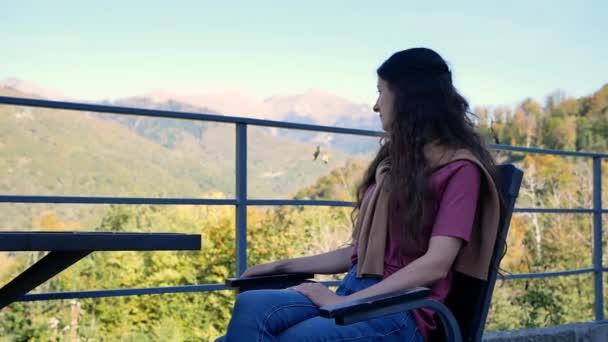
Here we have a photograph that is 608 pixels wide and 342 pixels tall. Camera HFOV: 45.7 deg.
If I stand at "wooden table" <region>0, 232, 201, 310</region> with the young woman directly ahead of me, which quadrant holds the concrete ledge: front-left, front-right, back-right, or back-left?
front-left

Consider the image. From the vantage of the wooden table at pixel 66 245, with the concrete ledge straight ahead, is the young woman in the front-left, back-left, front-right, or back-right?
front-right

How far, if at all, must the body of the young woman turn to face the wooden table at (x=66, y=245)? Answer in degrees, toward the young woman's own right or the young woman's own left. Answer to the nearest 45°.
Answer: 0° — they already face it

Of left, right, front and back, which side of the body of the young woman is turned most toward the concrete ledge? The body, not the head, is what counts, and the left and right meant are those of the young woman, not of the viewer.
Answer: back

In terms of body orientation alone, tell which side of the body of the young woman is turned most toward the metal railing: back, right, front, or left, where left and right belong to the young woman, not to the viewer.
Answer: right

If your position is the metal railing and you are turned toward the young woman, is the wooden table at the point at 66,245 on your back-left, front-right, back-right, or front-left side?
front-right

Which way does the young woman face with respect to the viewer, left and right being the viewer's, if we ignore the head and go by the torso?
facing the viewer and to the left of the viewer
